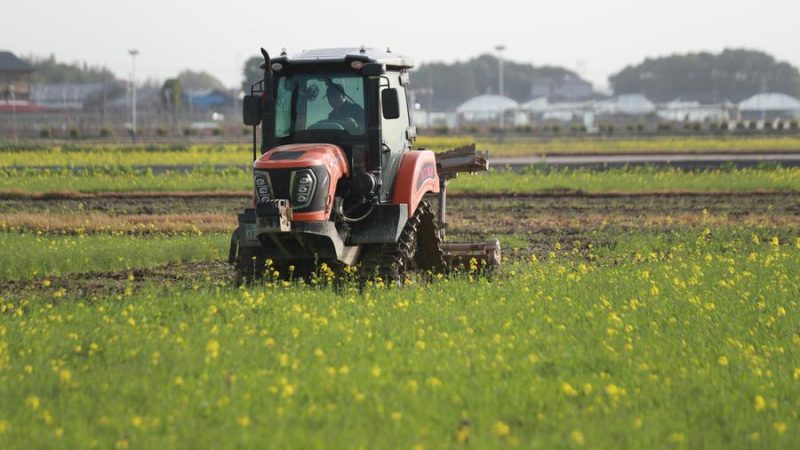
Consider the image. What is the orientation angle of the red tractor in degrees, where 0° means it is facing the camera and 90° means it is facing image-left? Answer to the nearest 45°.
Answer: approximately 45°

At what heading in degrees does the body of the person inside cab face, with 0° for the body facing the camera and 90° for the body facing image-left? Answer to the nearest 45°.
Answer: approximately 45°
